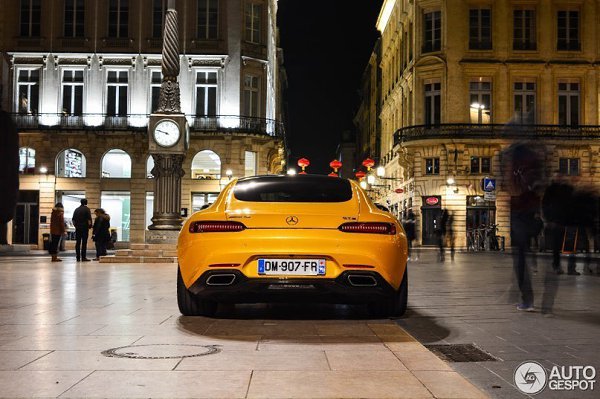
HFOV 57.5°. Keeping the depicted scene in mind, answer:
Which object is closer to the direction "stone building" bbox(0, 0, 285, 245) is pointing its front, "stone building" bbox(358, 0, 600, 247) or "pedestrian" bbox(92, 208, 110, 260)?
the pedestrian

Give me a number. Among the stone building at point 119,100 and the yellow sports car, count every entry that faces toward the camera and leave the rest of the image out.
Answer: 1

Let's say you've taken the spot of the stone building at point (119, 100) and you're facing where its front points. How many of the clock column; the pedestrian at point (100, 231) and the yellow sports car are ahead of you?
3

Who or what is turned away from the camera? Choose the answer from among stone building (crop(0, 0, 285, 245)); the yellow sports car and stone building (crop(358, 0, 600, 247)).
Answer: the yellow sports car

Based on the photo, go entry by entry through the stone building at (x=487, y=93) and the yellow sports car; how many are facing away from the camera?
1

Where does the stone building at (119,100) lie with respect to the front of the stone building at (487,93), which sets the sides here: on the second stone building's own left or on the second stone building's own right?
on the second stone building's own right

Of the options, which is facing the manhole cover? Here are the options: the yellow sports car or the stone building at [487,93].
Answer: the stone building

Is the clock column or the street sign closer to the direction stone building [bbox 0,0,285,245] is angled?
the clock column

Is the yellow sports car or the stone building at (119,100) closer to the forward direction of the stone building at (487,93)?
the yellow sports car

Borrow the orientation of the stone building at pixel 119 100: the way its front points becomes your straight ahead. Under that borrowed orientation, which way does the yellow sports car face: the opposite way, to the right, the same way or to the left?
the opposite way

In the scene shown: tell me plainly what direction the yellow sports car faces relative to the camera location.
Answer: facing away from the viewer

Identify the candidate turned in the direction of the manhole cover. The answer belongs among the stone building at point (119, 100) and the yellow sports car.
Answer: the stone building
